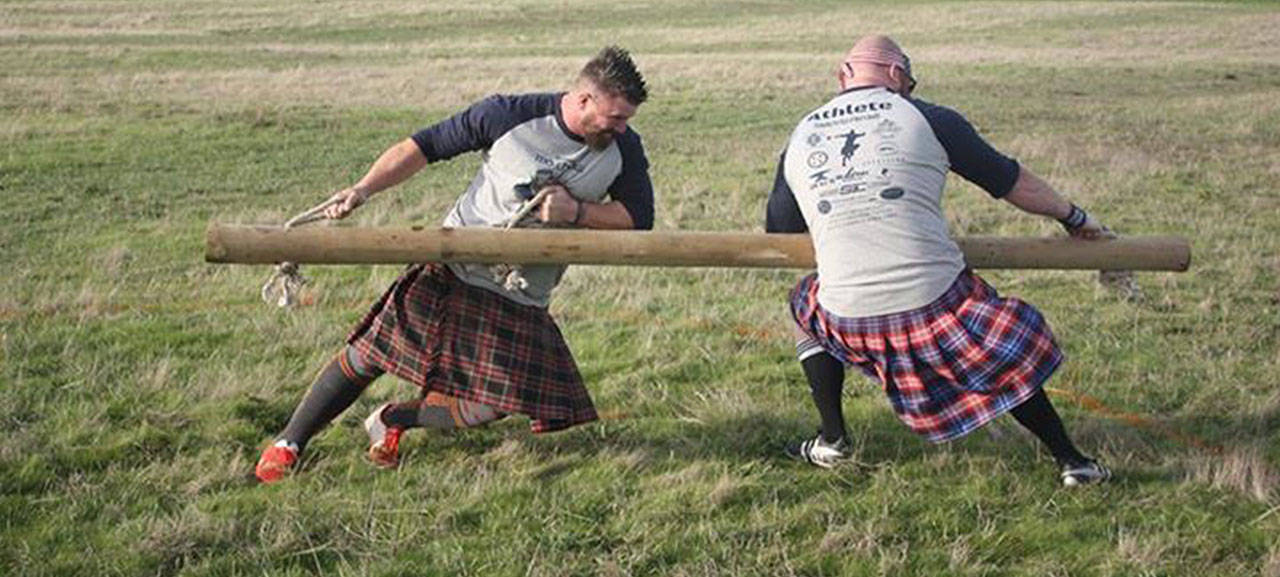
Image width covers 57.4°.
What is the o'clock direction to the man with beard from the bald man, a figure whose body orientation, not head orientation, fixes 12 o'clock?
The man with beard is roughly at 9 o'clock from the bald man.

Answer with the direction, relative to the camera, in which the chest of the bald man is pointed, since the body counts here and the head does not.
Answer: away from the camera

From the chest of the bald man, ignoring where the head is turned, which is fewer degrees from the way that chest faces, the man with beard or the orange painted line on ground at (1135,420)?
the orange painted line on ground

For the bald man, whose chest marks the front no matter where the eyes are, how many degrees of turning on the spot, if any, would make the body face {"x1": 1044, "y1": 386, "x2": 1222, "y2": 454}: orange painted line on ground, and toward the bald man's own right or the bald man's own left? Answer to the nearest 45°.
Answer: approximately 45° to the bald man's own right
